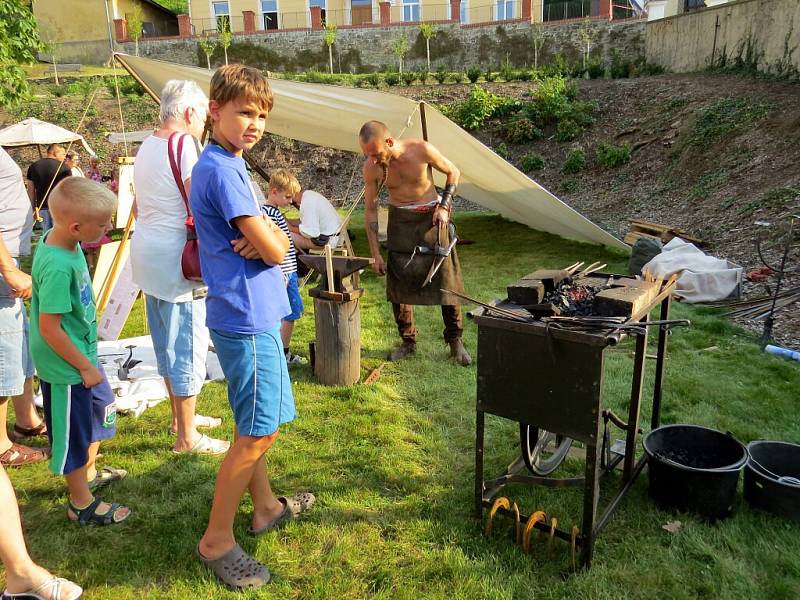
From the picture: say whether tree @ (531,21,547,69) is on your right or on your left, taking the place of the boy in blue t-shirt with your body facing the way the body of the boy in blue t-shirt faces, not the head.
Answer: on your left

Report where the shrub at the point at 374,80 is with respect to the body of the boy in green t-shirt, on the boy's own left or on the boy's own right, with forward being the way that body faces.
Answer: on the boy's own left

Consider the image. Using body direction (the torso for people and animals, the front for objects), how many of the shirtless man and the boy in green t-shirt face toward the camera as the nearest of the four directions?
1

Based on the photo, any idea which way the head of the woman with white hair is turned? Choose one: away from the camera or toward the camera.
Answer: away from the camera

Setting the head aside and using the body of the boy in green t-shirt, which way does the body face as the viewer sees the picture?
to the viewer's right

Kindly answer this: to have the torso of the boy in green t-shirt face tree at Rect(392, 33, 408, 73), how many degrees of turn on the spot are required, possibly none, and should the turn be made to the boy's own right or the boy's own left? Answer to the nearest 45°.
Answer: approximately 45° to the boy's own left

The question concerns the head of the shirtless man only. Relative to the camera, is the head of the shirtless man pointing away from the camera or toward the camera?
toward the camera

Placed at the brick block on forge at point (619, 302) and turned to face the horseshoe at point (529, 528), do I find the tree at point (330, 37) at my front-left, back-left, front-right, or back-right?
back-right

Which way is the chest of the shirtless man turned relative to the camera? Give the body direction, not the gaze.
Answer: toward the camera

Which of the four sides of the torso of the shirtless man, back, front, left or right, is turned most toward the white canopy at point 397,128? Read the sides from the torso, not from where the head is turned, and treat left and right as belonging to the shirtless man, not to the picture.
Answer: back

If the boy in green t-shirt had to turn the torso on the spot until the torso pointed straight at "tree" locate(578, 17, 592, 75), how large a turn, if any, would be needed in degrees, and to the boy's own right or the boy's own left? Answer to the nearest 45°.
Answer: approximately 45° to the boy's own left

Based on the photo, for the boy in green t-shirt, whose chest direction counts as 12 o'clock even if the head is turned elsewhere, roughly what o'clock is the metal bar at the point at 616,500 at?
The metal bar is roughly at 1 o'clock from the boy in green t-shirt.
